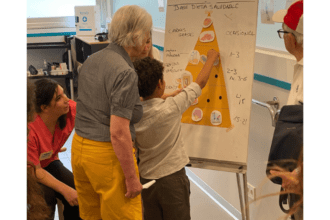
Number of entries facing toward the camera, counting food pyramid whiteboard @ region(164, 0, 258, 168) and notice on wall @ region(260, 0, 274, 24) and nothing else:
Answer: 2

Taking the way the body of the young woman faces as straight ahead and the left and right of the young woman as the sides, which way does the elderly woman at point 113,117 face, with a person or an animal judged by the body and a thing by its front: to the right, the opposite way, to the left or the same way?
to the left

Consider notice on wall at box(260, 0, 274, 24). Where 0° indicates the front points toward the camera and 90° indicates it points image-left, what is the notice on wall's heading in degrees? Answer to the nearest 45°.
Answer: approximately 0°

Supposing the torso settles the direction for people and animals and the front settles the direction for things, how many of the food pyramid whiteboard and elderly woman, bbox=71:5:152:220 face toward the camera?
1

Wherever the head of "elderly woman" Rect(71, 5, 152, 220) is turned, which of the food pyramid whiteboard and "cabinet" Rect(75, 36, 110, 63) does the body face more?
the food pyramid whiteboard

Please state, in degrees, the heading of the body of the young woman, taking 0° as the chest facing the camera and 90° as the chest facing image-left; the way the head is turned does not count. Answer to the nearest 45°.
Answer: approximately 315°

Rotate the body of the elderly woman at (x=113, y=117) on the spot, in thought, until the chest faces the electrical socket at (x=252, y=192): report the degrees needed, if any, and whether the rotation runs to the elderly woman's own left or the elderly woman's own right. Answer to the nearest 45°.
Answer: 0° — they already face it

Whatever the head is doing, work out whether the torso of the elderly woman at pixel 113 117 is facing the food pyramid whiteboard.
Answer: yes

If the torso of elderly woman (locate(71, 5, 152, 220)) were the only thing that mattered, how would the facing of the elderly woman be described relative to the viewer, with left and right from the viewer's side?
facing away from the viewer and to the right of the viewer

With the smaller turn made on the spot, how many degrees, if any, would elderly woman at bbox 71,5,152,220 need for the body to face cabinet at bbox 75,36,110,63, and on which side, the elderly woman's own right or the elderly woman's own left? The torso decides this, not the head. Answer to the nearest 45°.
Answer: approximately 45° to the elderly woman's own left

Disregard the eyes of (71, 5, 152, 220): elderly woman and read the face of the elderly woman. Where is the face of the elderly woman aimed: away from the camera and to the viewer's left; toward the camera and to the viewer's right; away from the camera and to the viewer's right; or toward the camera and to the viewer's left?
away from the camera and to the viewer's right

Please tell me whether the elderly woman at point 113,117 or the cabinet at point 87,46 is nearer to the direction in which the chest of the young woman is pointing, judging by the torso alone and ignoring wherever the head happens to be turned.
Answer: the elderly woman

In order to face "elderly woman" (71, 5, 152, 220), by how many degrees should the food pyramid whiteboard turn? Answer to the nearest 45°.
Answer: approximately 45° to its right
